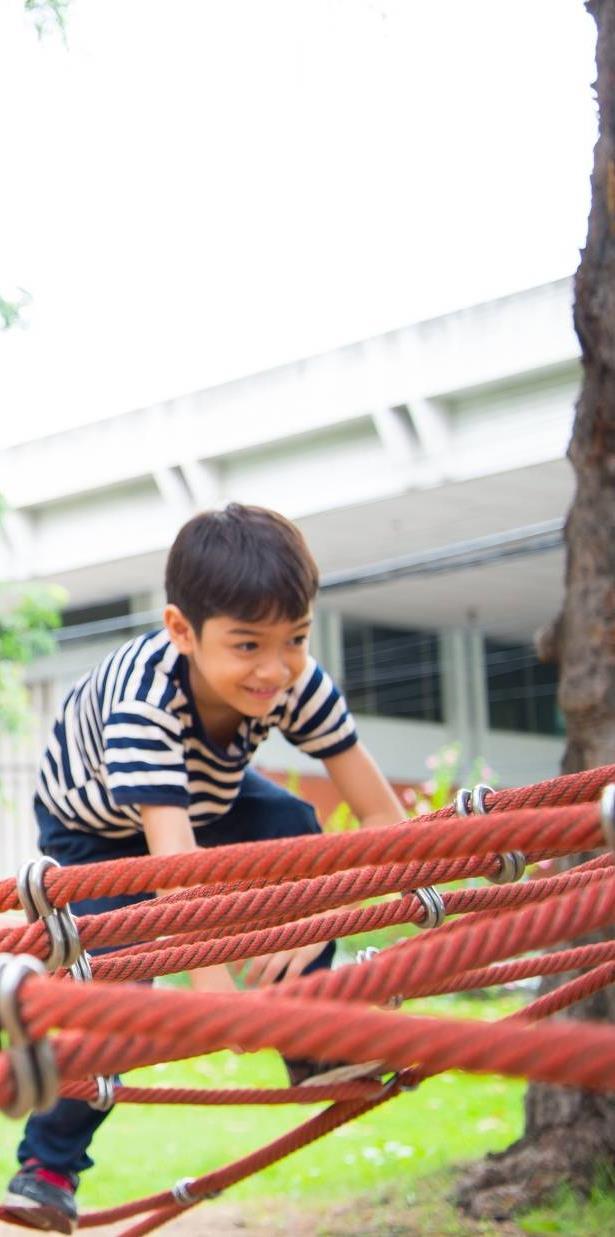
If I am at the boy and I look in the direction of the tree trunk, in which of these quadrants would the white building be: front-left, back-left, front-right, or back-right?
front-left

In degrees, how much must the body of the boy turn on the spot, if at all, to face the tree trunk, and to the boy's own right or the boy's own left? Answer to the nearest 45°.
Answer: approximately 90° to the boy's own left

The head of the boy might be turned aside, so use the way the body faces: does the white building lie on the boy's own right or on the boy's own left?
on the boy's own left

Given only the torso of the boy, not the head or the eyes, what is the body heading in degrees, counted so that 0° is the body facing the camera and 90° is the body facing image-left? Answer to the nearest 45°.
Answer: approximately 315°

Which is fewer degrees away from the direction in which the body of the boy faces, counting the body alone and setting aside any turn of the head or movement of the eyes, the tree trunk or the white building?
the tree trunk

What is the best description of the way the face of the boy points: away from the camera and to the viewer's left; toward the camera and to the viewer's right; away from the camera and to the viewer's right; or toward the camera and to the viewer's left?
toward the camera and to the viewer's right
